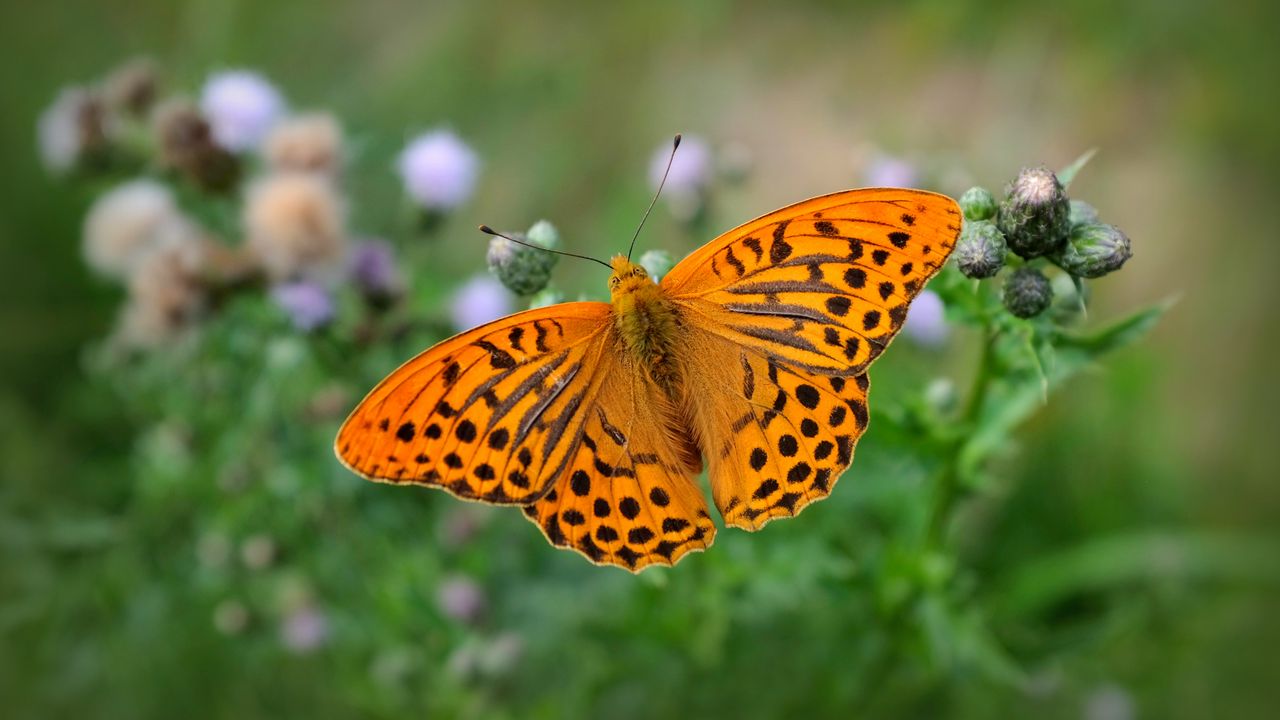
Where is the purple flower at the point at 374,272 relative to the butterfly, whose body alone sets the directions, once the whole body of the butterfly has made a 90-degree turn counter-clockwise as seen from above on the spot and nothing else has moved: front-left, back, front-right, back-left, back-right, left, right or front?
front-right

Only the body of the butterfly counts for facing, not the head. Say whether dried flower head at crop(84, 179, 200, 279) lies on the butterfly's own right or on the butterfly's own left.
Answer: on the butterfly's own left

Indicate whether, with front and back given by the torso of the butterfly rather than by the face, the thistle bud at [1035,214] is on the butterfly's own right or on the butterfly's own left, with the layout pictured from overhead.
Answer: on the butterfly's own right

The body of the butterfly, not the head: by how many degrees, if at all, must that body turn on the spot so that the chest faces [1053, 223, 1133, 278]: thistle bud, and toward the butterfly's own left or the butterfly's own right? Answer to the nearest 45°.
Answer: approximately 90° to the butterfly's own right

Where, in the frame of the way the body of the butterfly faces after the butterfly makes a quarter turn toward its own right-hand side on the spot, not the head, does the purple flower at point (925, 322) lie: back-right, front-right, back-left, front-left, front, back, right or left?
front-left

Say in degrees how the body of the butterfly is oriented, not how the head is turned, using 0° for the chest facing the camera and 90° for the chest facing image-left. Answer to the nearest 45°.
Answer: approximately 180°

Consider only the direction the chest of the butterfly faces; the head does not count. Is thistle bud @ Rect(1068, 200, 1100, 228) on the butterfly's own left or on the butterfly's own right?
on the butterfly's own right

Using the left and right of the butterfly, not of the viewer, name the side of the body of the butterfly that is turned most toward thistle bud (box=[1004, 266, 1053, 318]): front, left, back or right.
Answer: right

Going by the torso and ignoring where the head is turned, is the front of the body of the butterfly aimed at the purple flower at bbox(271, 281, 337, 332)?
no
